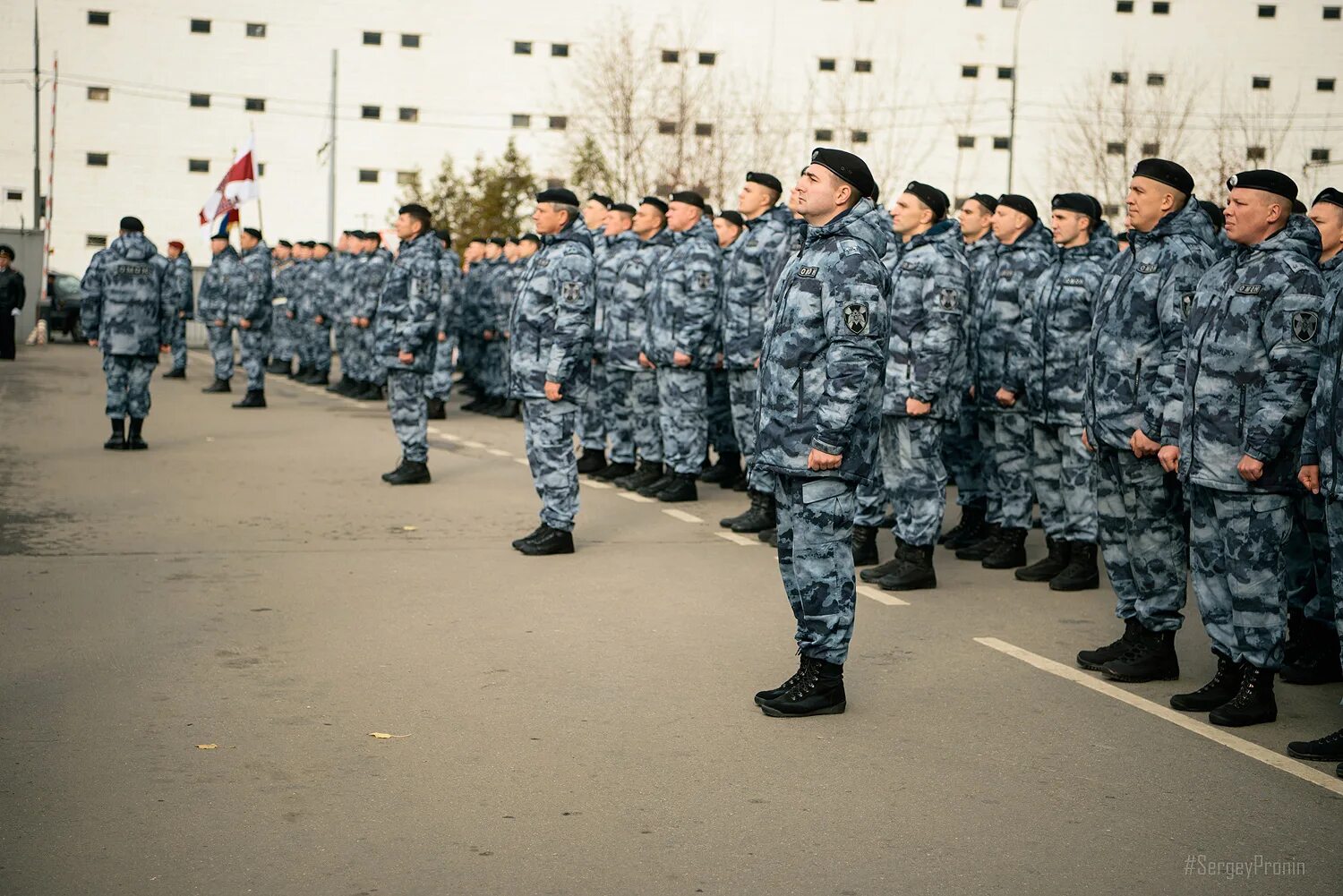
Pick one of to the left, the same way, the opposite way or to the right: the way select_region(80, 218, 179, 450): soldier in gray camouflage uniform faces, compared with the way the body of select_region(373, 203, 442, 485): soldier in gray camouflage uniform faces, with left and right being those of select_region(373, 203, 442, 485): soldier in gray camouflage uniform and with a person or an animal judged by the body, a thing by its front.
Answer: to the right

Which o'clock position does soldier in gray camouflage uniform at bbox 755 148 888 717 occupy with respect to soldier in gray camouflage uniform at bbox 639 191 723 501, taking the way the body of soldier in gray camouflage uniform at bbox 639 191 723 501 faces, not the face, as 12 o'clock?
soldier in gray camouflage uniform at bbox 755 148 888 717 is roughly at 9 o'clock from soldier in gray camouflage uniform at bbox 639 191 723 501.

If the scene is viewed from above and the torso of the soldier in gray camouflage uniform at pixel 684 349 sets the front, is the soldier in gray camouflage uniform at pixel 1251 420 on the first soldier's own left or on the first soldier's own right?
on the first soldier's own left

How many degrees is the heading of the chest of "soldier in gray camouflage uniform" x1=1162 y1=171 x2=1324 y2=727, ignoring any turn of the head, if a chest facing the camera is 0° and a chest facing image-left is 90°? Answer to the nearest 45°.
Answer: approximately 45°

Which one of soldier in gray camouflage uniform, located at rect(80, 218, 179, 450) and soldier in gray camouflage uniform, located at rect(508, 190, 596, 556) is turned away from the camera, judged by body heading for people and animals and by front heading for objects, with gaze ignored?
soldier in gray camouflage uniform, located at rect(80, 218, 179, 450)

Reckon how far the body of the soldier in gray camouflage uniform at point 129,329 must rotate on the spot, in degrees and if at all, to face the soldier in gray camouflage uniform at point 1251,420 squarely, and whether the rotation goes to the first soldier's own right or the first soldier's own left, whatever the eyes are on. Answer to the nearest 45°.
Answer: approximately 180°

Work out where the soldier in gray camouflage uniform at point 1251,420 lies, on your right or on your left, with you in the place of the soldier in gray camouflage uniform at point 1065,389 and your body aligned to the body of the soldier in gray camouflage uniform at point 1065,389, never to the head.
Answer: on your left

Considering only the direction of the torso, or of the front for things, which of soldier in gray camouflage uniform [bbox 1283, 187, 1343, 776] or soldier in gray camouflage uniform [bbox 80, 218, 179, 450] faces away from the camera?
soldier in gray camouflage uniform [bbox 80, 218, 179, 450]

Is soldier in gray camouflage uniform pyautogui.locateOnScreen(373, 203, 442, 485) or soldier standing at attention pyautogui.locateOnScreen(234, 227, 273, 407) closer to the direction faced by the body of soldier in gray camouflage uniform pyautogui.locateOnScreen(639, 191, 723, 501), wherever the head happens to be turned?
the soldier in gray camouflage uniform

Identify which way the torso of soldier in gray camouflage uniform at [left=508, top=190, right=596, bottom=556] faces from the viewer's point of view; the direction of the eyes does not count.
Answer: to the viewer's left

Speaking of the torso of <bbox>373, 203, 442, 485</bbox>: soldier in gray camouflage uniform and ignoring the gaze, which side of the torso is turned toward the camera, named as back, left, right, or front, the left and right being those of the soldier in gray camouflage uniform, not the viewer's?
left

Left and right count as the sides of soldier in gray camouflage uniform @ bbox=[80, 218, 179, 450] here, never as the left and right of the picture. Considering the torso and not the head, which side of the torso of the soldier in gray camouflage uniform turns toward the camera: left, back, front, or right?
back

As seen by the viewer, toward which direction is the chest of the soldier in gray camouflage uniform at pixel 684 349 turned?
to the viewer's left

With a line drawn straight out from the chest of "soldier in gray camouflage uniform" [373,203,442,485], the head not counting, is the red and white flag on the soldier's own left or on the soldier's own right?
on the soldier's own right

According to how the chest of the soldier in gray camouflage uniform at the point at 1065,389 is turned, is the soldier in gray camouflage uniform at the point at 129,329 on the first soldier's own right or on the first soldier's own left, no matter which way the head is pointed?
on the first soldier's own right

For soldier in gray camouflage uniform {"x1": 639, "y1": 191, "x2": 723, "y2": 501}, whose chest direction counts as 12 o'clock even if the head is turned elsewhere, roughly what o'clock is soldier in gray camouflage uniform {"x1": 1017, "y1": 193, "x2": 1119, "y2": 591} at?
soldier in gray camouflage uniform {"x1": 1017, "y1": 193, "x2": 1119, "y2": 591} is roughly at 8 o'clock from soldier in gray camouflage uniform {"x1": 639, "y1": 191, "x2": 723, "y2": 501}.
